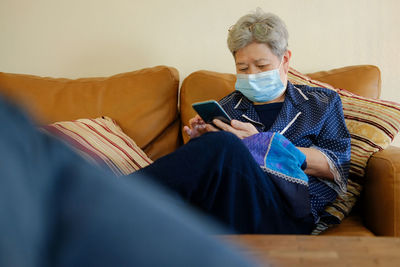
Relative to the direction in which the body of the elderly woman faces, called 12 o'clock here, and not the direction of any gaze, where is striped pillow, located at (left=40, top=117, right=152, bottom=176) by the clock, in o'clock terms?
The striped pillow is roughly at 2 o'clock from the elderly woman.

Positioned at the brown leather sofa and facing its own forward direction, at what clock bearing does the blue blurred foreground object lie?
The blue blurred foreground object is roughly at 12 o'clock from the brown leather sofa.

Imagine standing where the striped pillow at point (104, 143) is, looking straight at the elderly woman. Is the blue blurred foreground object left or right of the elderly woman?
right

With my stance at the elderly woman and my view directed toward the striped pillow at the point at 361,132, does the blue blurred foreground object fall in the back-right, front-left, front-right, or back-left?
back-right
